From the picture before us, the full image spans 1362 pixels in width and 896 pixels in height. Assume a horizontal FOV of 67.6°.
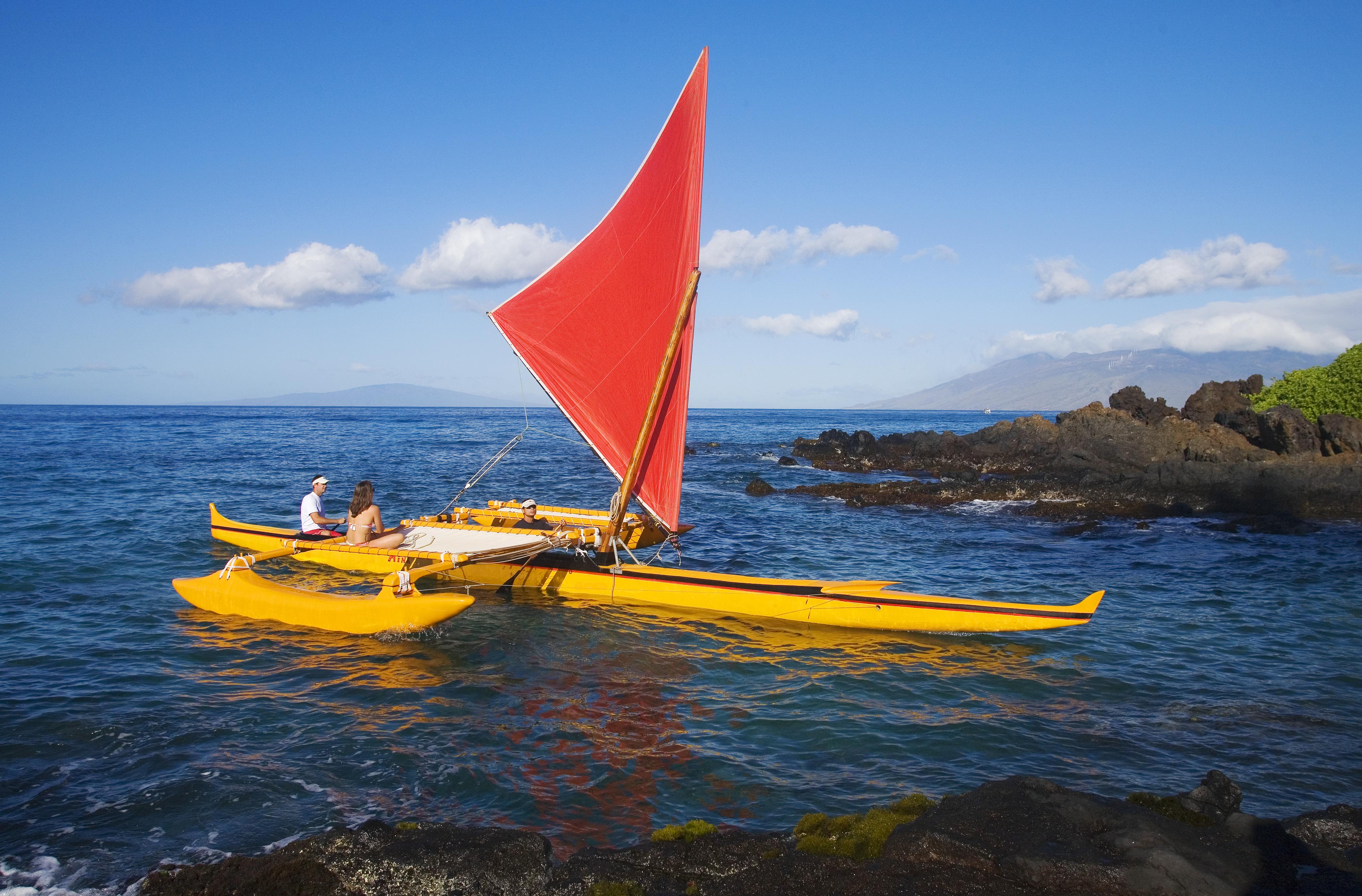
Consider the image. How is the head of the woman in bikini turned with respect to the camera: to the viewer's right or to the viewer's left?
to the viewer's right

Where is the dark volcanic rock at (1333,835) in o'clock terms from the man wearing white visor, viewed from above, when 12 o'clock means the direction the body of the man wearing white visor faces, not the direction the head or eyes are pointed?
The dark volcanic rock is roughly at 2 o'clock from the man wearing white visor.

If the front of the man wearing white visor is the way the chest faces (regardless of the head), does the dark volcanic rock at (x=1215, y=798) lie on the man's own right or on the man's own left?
on the man's own right

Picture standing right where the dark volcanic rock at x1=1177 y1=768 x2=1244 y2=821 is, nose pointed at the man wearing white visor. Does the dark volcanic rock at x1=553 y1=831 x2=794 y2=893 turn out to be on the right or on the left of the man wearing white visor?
left

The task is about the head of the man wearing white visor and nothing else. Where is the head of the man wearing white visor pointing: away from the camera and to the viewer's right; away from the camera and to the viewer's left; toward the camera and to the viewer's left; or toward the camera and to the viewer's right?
toward the camera and to the viewer's right

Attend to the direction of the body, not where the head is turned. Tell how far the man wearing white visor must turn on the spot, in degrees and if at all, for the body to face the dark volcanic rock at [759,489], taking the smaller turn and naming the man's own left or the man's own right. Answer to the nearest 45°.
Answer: approximately 45° to the man's own left

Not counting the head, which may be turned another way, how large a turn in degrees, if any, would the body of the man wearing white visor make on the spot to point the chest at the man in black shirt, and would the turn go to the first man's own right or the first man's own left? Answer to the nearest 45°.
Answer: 0° — they already face them

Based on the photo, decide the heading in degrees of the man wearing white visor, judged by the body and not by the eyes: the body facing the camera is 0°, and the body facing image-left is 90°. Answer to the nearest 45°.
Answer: approximately 270°

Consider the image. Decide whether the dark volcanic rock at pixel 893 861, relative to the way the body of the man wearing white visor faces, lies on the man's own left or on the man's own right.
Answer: on the man's own right

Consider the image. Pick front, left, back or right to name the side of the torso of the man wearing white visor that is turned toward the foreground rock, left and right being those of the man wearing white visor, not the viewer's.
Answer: right
